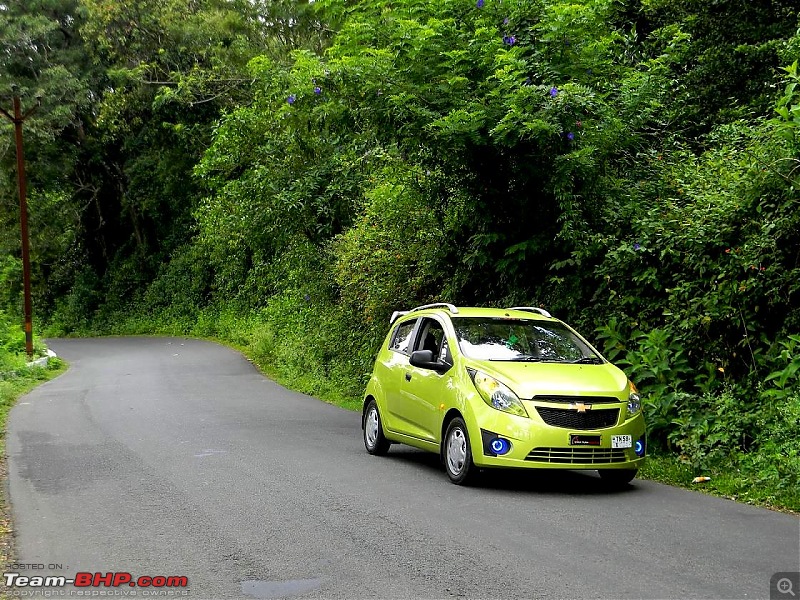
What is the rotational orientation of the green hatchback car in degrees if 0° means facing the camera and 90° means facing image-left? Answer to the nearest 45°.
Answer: approximately 315°
